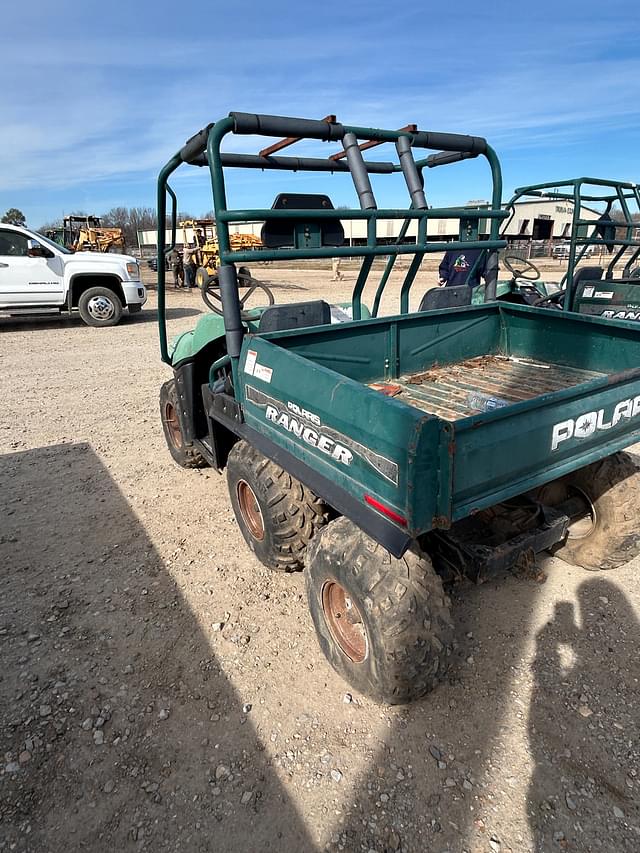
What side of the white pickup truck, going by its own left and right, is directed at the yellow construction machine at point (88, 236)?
left

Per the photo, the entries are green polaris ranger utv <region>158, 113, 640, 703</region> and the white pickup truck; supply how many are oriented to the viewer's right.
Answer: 1

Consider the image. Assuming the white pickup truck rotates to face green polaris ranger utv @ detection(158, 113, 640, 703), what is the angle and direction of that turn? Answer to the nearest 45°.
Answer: approximately 90° to its right

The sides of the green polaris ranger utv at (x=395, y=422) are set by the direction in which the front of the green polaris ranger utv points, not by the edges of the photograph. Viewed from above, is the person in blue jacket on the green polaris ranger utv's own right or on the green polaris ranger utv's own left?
on the green polaris ranger utv's own right

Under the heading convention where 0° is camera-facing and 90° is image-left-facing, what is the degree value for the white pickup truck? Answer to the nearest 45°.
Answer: approximately 270°

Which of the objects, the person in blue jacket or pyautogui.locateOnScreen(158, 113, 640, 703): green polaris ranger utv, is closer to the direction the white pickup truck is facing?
the person in blue jacket

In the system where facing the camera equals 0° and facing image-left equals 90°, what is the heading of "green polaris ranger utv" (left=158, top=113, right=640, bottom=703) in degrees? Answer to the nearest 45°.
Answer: approximately 135°

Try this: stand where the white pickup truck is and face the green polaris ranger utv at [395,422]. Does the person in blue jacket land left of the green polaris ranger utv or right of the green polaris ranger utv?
left
